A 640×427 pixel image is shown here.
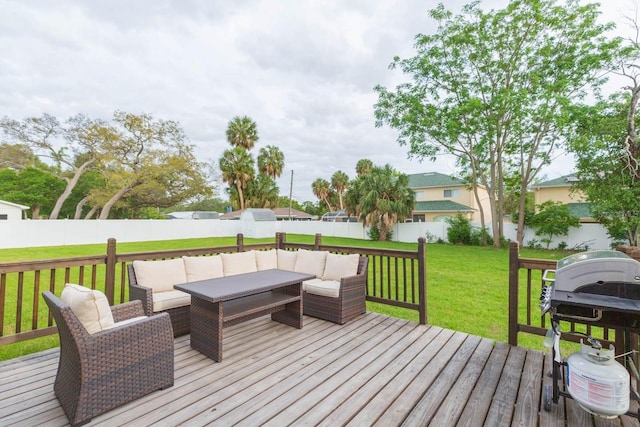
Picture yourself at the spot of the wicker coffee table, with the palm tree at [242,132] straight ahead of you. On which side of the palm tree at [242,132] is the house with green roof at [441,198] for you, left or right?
right

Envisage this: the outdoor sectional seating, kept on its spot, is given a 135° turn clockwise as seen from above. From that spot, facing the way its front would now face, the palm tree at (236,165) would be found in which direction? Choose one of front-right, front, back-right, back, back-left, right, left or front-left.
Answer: front-right

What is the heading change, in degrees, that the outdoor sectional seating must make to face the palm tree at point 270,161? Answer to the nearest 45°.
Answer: approximately 180°

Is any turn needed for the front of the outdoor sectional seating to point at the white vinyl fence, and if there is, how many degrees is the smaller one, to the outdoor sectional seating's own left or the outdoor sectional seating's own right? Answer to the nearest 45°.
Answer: approximately 180°

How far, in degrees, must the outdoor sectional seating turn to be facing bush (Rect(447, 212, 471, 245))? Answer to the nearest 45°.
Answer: approximately 135° to its left

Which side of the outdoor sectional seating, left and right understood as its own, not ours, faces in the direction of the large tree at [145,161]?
back

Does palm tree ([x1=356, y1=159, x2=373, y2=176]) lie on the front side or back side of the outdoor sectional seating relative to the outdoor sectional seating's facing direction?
on the back side

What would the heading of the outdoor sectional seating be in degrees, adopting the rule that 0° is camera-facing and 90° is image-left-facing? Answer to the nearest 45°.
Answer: approximately 0°

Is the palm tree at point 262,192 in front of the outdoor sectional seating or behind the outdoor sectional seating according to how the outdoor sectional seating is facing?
behind

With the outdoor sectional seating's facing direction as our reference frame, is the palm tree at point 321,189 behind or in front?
behind
